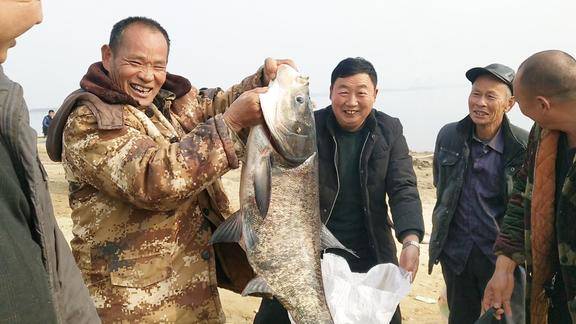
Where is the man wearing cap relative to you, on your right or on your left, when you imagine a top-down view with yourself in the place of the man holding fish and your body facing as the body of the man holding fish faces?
on your left

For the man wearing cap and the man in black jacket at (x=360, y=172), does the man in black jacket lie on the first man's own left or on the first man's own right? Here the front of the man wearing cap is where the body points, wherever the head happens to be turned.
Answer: on the first man's own right

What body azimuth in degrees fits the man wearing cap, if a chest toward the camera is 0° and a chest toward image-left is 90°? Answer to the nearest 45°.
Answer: approximately 0°

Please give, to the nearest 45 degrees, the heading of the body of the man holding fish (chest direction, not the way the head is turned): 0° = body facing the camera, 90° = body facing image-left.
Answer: approximately 315°

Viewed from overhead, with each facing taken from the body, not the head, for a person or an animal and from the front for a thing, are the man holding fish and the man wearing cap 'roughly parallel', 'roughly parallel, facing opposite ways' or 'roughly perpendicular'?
roughly perpendicular

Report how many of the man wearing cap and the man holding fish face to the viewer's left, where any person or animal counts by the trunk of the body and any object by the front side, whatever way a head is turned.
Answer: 0

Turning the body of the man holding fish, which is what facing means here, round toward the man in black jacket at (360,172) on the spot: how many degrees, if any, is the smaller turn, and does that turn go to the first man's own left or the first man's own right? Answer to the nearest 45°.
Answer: approximately 90° to the first man's own left

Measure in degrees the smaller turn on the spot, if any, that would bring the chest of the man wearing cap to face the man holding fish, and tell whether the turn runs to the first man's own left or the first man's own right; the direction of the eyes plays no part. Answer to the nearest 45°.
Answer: approximately 45° to the first man's own right
